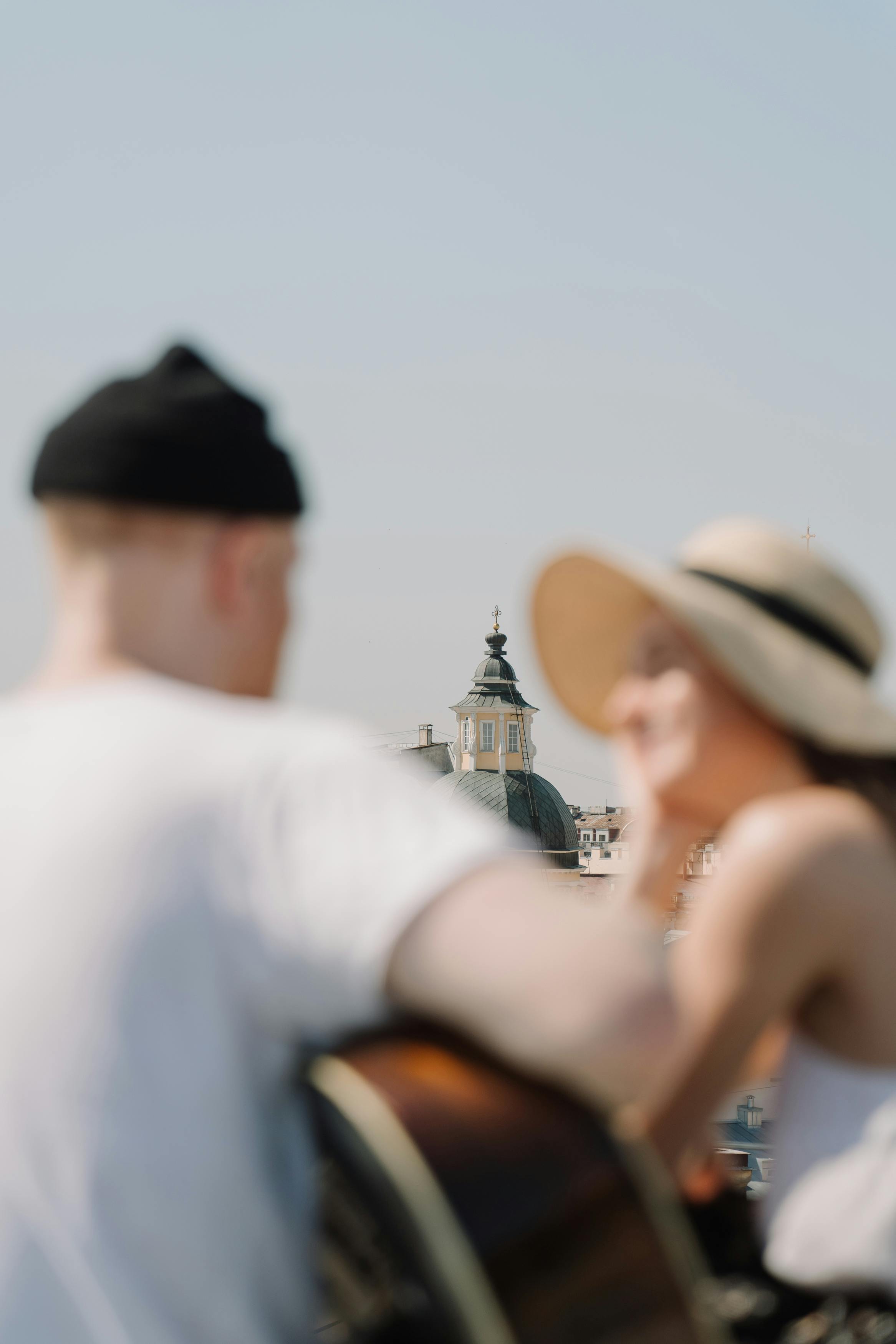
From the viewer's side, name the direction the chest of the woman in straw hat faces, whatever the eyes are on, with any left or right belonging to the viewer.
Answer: facing to the left of the viewer

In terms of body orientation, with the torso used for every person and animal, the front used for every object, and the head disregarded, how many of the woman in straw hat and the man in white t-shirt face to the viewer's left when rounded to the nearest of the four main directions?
1

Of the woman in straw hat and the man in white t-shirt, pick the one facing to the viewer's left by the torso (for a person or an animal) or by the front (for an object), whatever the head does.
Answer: the woman in straw hat

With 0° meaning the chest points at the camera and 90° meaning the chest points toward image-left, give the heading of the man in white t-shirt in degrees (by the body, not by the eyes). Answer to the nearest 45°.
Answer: approximately 225°

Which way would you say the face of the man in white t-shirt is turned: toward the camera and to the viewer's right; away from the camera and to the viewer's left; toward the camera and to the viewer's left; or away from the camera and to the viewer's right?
away from the camera and to the viewer's right
